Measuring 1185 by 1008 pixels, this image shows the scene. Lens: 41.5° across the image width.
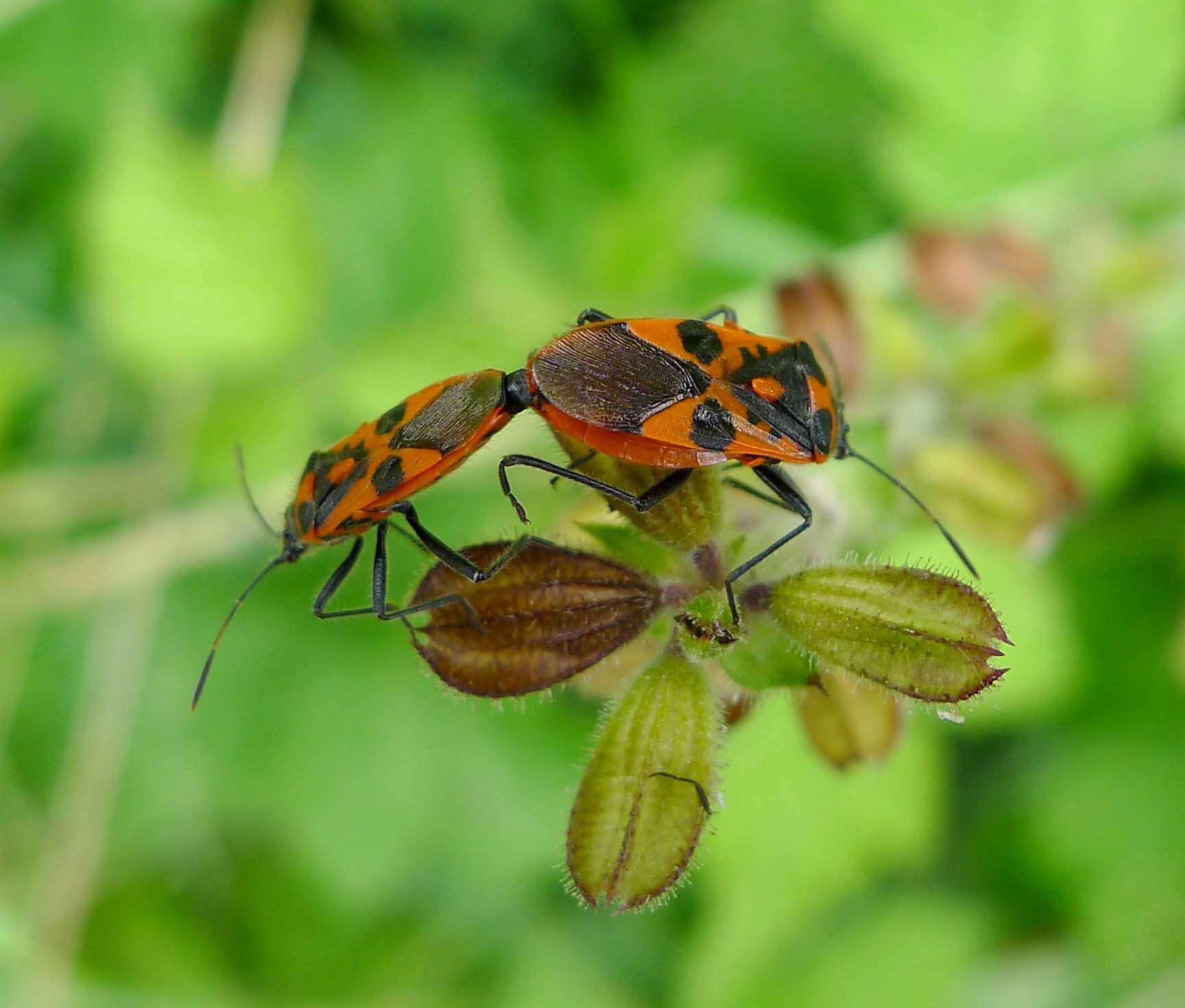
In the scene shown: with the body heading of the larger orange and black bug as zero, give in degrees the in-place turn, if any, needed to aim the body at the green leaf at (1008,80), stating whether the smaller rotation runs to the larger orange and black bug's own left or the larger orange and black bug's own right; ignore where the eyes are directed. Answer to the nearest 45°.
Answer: approximately 90° to the larger orange and black bug's own left

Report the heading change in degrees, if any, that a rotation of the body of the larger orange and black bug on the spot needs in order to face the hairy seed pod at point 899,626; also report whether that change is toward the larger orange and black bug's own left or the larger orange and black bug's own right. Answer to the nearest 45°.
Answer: approximately 45° to the larger orange and black bug's own right

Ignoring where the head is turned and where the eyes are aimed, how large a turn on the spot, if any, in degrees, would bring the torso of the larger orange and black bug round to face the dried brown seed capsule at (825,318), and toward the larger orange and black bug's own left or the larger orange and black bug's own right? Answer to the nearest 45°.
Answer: approximately 90° to the larger orange and black bug's own left

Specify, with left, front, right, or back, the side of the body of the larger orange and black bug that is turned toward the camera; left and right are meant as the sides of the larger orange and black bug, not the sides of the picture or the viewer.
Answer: right

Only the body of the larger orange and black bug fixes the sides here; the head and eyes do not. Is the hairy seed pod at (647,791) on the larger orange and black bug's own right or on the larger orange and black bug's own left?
on the larger orange and black bug's own right

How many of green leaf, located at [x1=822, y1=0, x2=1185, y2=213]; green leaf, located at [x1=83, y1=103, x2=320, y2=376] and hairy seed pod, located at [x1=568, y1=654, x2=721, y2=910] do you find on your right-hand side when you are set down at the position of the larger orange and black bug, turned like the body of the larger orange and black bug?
1
